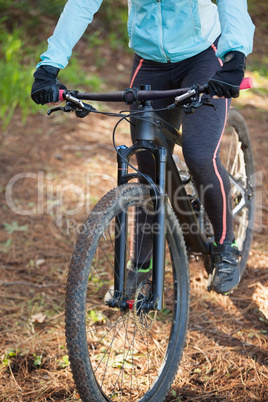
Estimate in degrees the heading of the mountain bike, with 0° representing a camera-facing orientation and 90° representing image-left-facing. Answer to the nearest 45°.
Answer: approximately 45°
